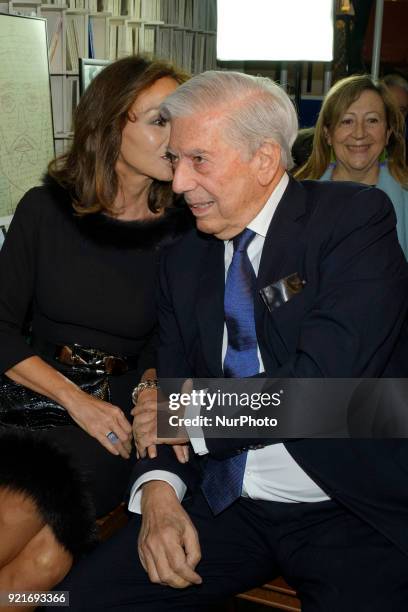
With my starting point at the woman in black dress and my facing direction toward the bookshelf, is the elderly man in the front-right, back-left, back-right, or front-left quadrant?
back-right

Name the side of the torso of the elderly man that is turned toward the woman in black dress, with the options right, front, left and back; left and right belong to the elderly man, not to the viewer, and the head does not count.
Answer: right

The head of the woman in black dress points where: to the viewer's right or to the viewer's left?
to the viewer's right

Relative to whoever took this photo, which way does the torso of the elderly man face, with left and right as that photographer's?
facing the viewer and to the left of the viewer

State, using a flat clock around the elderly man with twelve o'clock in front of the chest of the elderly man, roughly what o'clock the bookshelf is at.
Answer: The bookshelf is roughly at 4 o'clock from the elderly man.
